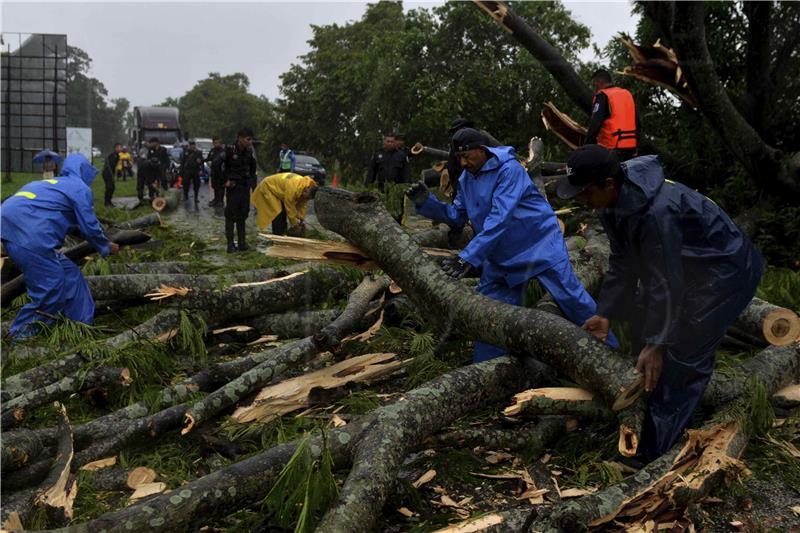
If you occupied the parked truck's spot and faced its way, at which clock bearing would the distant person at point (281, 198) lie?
The distant person is roughly at 12 o'clock from the parked truck.

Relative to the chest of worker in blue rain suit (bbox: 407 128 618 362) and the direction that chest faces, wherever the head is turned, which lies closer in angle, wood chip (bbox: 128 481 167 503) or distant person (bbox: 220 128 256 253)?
the wood chip

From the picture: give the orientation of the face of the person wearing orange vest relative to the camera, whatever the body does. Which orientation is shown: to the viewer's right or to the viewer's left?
to the viewer's left

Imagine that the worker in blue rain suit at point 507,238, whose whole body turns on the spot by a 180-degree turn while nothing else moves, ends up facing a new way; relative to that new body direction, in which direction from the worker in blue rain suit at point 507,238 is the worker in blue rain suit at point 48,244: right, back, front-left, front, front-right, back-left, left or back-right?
back-left

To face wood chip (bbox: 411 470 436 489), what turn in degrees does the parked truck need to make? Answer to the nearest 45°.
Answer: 0° — it already faces it

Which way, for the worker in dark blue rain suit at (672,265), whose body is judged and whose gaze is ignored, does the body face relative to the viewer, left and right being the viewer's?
facing to the left of the viewer
